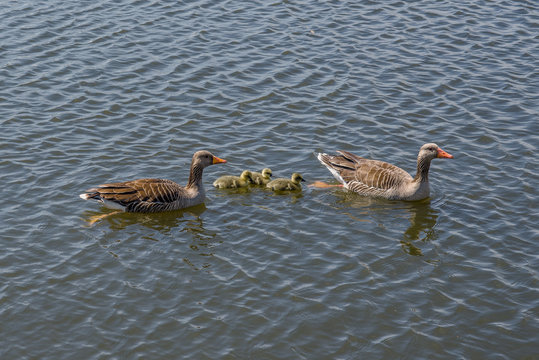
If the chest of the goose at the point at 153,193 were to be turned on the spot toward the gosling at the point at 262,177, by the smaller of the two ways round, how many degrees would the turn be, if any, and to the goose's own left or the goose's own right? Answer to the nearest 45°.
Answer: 0° — it already faces it

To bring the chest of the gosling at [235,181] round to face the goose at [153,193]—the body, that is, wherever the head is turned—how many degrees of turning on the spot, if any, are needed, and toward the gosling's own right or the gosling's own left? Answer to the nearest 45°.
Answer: approximately 135° to the gosling's own right

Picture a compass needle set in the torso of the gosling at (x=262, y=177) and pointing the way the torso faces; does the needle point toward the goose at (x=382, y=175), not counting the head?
yes

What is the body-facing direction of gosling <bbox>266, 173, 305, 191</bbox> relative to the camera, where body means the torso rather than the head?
to the viewer's right

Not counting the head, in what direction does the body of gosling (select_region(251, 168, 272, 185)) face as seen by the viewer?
to the viewer's right

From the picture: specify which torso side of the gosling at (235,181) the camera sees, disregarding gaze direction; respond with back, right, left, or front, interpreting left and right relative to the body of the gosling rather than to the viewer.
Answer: right

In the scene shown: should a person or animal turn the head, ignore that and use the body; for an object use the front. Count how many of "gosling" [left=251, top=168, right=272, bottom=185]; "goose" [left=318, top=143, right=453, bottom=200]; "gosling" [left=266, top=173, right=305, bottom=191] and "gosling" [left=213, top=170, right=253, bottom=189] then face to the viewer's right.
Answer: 4

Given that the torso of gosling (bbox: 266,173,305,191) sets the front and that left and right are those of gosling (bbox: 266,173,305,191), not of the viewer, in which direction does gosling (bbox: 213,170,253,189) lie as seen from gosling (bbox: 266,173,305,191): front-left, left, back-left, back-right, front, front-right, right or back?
back

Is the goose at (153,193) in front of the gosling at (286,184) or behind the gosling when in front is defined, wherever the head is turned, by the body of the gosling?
behind

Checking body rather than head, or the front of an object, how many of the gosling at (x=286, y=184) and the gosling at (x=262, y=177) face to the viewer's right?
2

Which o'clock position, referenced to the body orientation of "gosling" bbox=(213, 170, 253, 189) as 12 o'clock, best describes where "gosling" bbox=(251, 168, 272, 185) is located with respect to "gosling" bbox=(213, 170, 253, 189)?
"gosling" bbox=(251, 168, 272, 185) is roughly at 12 o'clock from "gosling" bbox=(213, 170, 253, 189).

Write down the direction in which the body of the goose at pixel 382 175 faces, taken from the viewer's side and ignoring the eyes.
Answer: to the viewer's right

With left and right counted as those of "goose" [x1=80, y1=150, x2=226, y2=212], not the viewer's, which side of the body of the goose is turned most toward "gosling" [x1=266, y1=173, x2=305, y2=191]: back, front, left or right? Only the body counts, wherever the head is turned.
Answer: front

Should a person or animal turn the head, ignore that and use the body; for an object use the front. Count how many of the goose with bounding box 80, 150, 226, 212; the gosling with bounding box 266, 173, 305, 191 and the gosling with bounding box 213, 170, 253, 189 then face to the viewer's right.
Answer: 3

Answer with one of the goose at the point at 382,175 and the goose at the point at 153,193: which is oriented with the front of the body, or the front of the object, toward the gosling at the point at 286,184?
the goose at the point at 153,193

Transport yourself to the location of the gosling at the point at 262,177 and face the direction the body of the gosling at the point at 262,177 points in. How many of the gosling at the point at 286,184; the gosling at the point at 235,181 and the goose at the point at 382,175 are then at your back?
1

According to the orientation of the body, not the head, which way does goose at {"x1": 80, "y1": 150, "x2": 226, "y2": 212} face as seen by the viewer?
to the viewer's right
